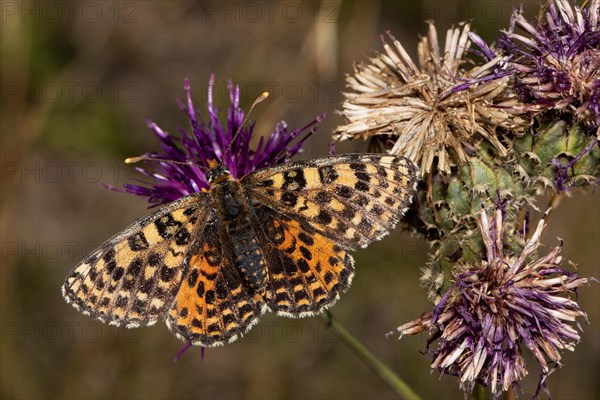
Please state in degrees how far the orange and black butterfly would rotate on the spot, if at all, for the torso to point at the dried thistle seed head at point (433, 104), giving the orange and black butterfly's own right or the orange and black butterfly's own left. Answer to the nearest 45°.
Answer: approximately 90° to the orange and black butterfly's own right

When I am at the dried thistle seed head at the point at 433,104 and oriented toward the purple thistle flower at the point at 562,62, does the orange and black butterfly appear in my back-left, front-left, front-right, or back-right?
back-right

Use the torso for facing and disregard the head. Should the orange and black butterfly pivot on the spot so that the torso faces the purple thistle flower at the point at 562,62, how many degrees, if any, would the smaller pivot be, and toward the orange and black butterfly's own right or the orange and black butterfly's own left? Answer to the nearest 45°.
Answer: approximately 90° to the orange and black butterfly's own right

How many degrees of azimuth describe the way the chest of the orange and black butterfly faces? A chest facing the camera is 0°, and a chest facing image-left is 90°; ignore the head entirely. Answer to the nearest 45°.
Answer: approximately 180°
